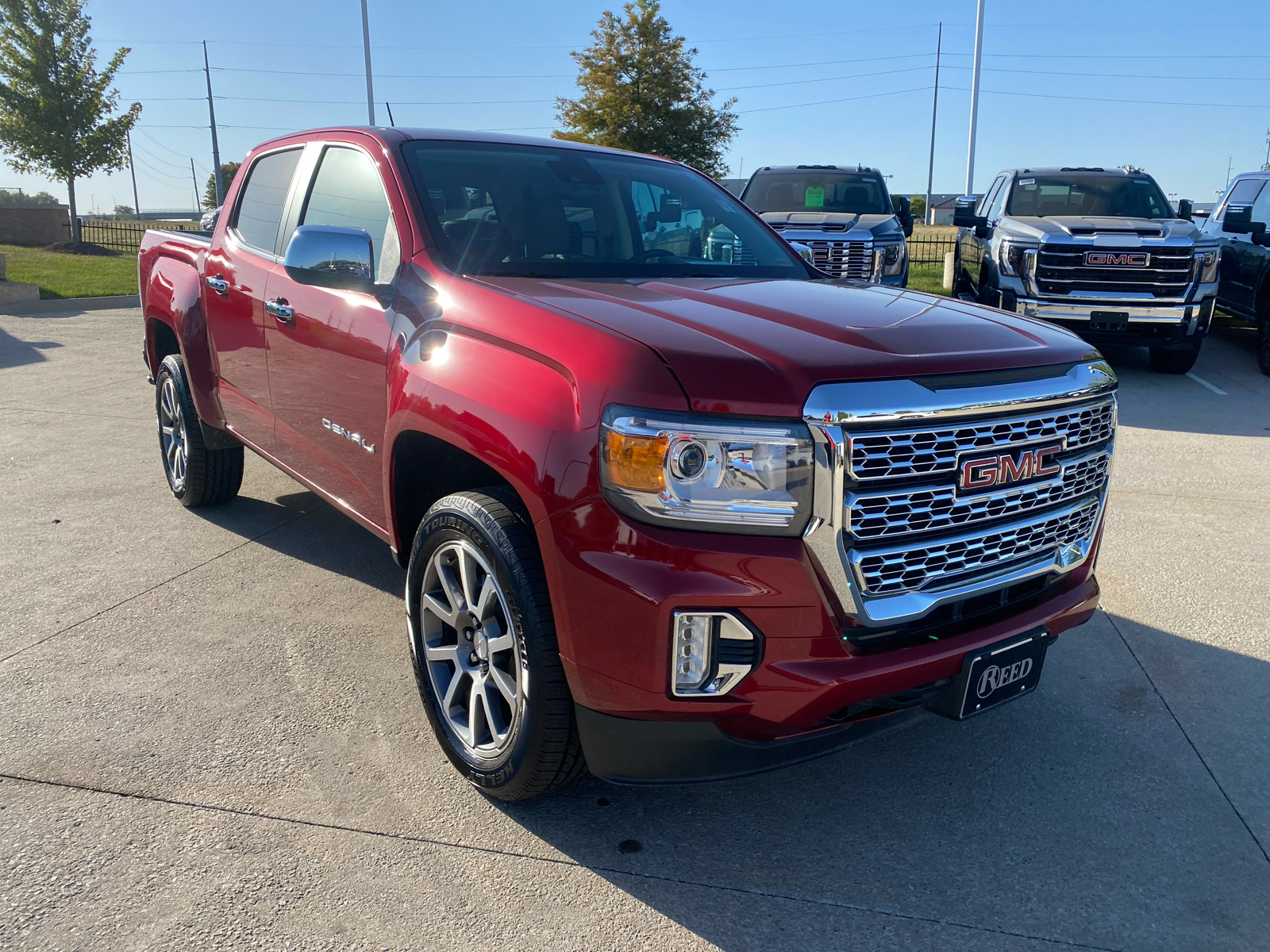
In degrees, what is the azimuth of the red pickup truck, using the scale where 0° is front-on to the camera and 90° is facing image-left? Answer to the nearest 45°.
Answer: approximately 315°

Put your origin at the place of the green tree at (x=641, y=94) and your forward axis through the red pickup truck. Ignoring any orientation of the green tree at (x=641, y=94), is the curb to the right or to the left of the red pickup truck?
right

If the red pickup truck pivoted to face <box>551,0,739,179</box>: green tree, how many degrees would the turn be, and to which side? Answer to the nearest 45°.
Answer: approximately 135° to its left

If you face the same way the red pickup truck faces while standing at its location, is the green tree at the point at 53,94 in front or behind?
behind

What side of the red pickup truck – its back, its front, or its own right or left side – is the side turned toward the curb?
back
